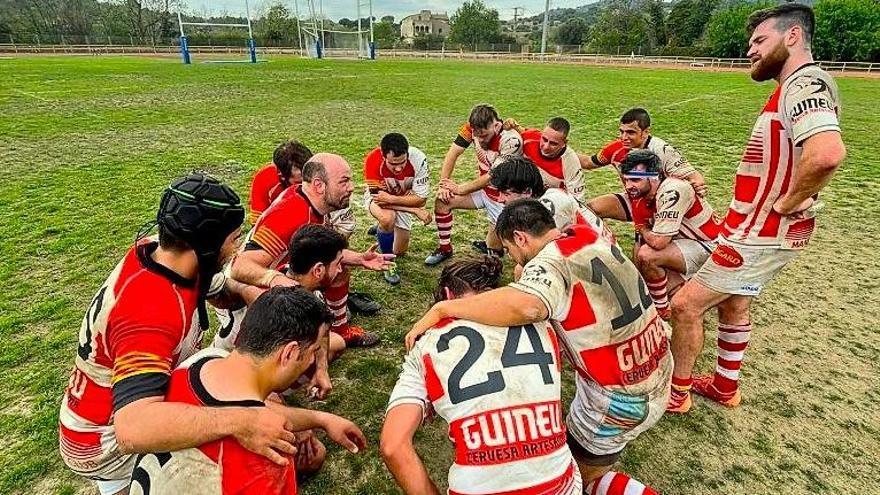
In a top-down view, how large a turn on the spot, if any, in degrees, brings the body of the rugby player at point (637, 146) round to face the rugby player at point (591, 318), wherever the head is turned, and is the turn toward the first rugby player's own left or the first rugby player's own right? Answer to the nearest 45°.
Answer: approximately 45° to the first rugby player's own left

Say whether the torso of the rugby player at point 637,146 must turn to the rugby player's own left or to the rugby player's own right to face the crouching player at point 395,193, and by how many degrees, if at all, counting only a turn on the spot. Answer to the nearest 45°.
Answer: approximately 45° to the rugby player's own right

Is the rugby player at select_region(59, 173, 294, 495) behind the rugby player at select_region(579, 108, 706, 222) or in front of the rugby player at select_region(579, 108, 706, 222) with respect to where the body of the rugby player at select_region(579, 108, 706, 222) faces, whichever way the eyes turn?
in front

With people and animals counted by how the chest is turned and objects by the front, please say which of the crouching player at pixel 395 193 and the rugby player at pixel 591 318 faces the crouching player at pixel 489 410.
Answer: the crouching player at pixel 395 193

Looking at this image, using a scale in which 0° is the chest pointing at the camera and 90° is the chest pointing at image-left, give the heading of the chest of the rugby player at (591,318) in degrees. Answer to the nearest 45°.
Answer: approximately 135°

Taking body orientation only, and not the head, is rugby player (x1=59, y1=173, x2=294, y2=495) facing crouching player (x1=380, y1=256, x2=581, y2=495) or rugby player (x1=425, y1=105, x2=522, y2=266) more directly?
the rugby player

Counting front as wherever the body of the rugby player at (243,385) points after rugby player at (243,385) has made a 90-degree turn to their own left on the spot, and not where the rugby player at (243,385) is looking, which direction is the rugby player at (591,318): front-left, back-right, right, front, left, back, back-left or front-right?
back-right

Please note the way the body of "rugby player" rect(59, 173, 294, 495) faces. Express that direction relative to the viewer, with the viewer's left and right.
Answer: facing away from the viewer and to the right of the viewer

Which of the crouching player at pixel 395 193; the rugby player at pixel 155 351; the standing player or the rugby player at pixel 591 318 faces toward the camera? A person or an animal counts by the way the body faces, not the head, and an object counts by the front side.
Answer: the crouching player

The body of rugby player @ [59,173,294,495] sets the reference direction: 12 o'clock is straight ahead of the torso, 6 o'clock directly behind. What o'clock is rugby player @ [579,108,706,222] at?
rugby player @ [579,108,706,222] is roughly at 1 o'clock from rugby player @ [59,173,294,495].

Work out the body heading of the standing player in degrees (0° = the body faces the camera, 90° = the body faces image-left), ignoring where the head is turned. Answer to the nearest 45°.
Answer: approximately 90°

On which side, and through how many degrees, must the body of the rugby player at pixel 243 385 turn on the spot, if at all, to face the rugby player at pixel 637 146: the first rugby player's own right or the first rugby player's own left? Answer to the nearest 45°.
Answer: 0° — they already face them

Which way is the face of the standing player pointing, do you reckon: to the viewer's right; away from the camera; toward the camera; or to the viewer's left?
to the viewer's left
